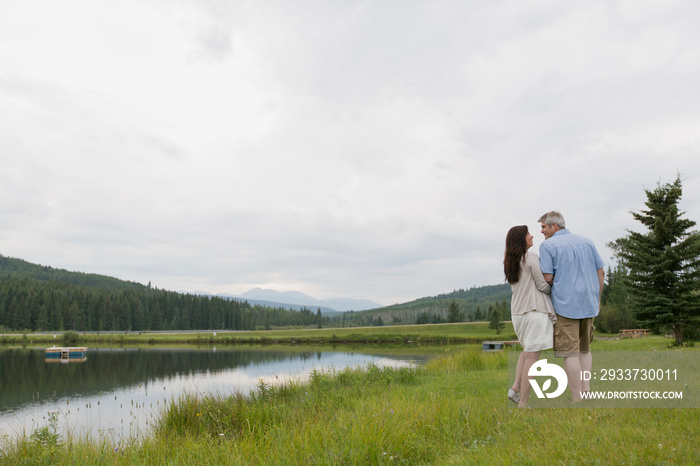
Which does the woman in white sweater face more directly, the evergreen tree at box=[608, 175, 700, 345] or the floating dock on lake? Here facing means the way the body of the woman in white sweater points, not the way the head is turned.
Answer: the evergreen tree

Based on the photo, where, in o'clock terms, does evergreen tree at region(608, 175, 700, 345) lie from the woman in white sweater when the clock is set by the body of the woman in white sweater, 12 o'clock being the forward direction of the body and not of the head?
The evergreen tree is roughly at 11 o'clock from the woman in white sweater.

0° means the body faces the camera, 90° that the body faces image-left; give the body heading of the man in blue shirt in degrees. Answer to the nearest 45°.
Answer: approximately 180°

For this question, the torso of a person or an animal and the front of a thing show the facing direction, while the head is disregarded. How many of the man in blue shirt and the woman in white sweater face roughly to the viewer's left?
0

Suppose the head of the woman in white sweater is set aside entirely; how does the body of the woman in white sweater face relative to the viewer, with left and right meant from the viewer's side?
facing away from the viewer and to the right of the viewer

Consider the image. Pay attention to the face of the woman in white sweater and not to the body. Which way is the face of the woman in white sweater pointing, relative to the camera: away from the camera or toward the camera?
away from the camera

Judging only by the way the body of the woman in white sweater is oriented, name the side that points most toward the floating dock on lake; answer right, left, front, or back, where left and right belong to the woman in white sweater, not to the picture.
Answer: left
